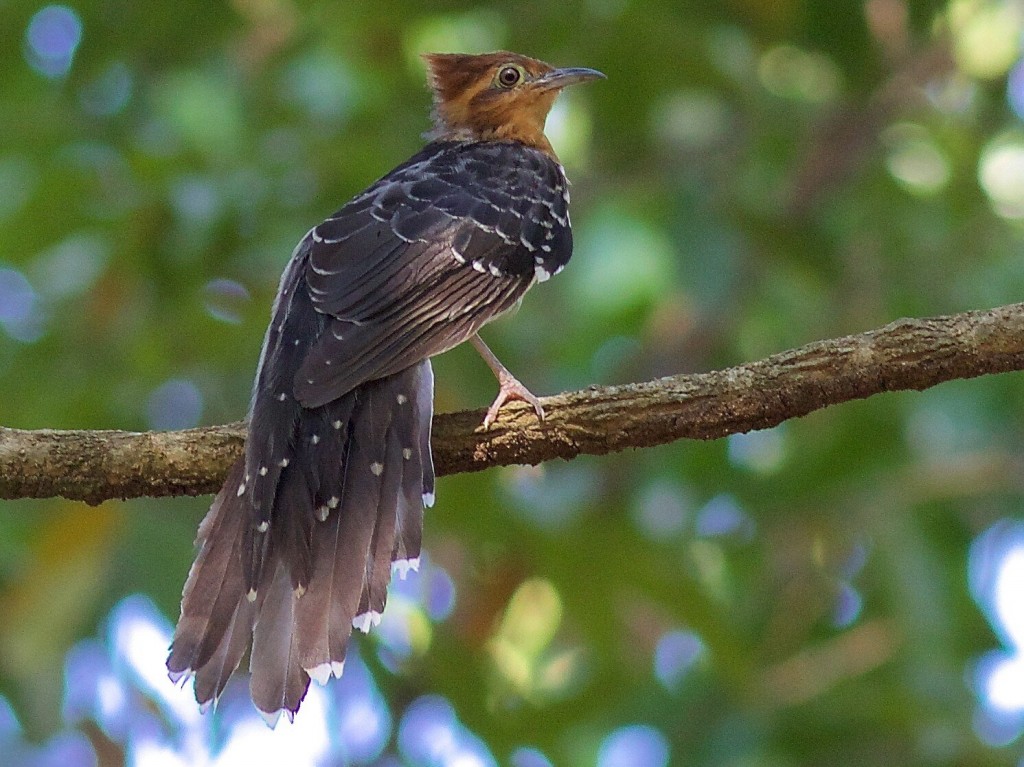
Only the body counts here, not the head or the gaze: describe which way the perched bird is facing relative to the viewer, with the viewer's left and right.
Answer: facing away from the viewer and to the right of the viewer
